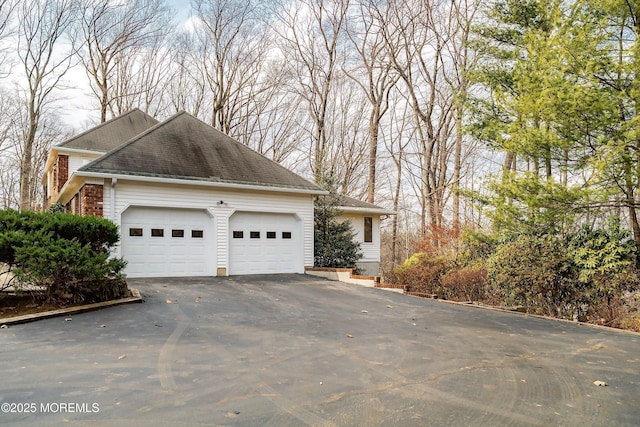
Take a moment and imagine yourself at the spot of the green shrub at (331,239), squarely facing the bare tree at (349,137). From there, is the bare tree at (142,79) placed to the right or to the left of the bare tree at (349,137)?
left

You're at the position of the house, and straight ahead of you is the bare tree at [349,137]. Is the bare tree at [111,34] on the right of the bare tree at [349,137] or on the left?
left

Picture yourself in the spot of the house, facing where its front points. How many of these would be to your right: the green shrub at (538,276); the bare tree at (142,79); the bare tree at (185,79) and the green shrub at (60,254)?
2

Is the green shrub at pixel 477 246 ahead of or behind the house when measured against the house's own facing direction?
ahead
